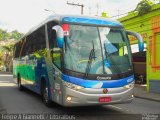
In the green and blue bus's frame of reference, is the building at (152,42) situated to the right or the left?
on its left

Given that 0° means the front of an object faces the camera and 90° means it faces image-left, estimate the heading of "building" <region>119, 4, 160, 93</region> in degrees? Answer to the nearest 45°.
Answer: approximately 45°

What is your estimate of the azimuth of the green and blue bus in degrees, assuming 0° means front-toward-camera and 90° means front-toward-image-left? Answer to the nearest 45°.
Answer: approximately 315°

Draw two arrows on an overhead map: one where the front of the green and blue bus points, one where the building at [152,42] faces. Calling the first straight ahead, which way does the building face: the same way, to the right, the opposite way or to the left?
to the right

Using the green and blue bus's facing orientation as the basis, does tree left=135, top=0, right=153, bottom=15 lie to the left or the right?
on its left
